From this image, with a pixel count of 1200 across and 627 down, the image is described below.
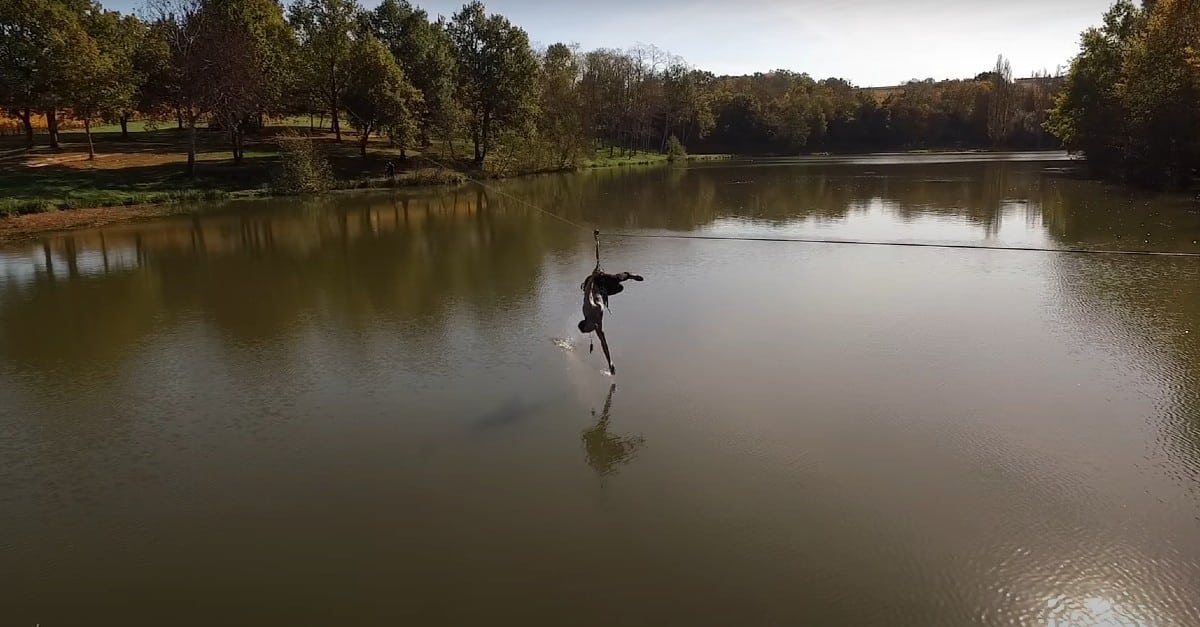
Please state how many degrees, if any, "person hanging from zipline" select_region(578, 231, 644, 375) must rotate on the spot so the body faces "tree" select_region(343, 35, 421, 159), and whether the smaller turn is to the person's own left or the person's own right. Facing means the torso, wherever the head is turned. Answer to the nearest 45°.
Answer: approximately 90° to the person's own left

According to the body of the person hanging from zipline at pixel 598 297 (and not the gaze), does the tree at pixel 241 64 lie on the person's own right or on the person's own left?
on the person's own left

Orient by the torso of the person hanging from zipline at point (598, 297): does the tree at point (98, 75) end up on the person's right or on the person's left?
on the person's left

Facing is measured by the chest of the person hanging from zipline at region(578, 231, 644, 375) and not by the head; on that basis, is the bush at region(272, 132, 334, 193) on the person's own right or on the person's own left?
on the person's own left
